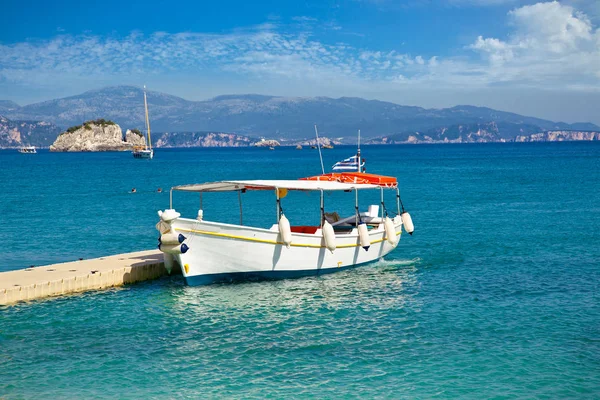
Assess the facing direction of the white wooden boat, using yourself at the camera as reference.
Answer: facing the viewer and to the left of the viewer
